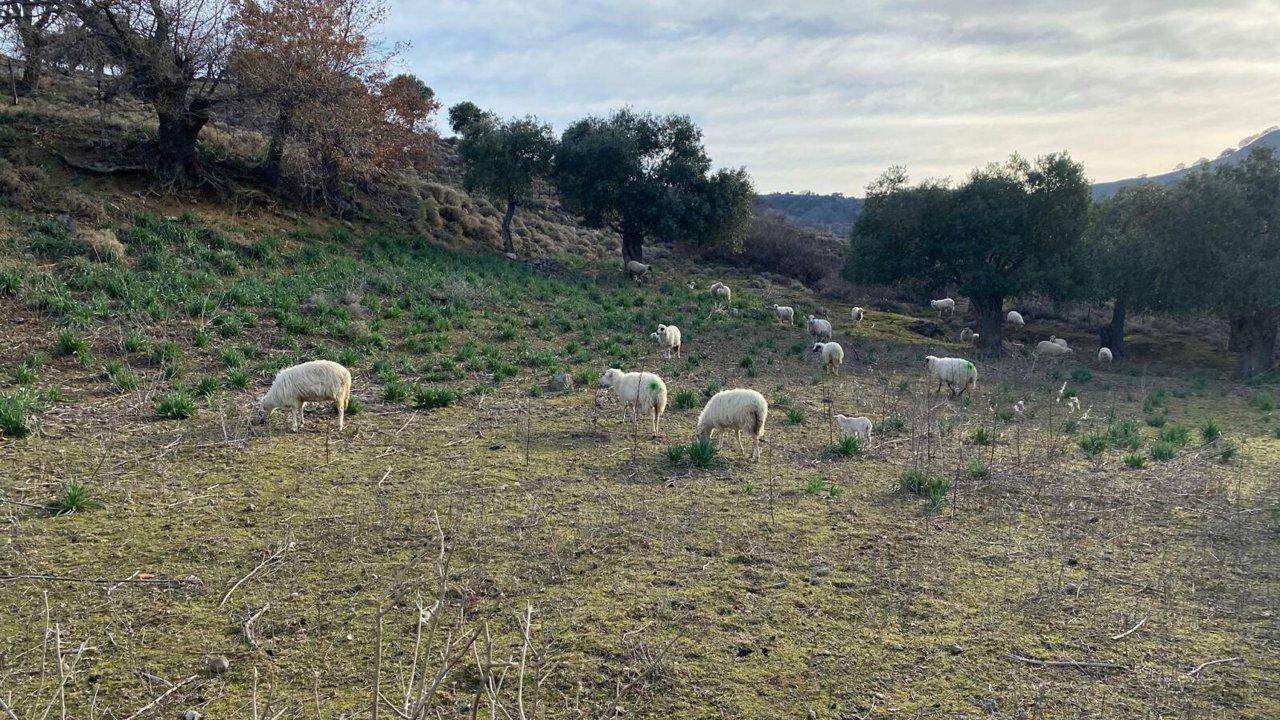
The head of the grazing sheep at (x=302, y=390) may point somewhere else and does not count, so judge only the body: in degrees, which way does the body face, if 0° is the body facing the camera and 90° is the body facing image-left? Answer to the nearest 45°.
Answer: approximately 90°

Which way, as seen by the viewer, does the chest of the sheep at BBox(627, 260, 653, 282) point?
to the viewer's right

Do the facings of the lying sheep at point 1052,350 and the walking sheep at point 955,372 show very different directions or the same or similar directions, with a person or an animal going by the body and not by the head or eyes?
very different directions

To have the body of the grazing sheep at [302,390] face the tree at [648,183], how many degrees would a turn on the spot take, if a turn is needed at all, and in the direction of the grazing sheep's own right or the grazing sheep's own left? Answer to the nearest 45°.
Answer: approximately 135° to the grazing sheep's own right

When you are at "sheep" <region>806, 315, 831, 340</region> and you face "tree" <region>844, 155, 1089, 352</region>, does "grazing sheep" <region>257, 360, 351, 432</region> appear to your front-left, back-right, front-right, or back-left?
back-right

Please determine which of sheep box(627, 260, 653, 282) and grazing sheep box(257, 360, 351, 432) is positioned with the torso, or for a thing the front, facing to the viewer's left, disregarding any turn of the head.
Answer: the grazing sheep
